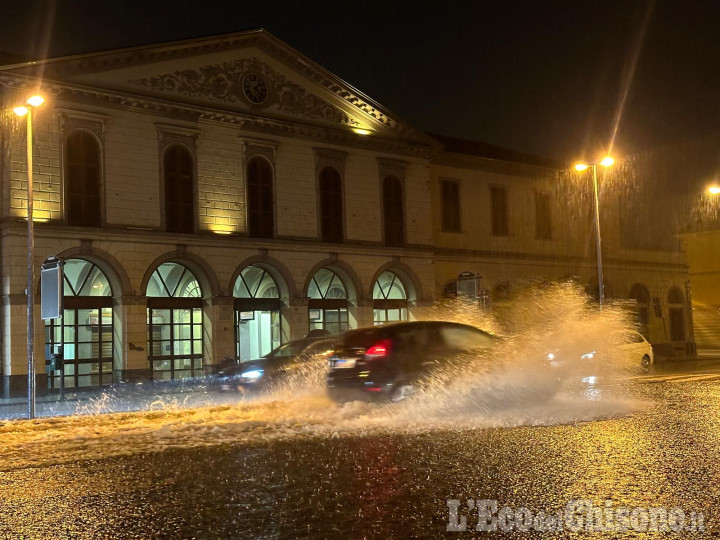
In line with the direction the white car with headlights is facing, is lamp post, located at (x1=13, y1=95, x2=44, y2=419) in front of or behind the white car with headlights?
in front

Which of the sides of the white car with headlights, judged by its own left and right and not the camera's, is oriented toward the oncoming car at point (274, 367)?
front

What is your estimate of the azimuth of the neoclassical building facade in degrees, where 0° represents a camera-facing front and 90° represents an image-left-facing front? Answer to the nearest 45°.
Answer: approximately 315°

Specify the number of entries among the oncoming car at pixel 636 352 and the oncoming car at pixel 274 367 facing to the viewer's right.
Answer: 0

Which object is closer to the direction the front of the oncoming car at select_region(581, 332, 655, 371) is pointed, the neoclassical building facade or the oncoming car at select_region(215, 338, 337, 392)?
the oncoming car

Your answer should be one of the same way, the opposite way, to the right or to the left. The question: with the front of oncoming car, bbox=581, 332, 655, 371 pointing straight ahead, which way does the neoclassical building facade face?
to the left

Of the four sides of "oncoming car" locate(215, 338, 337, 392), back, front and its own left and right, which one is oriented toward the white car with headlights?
back

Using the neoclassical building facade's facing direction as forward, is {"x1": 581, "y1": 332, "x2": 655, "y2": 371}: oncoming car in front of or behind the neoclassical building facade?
in front

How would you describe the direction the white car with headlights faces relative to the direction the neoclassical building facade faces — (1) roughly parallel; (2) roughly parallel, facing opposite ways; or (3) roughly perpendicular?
roughly perpendicular
